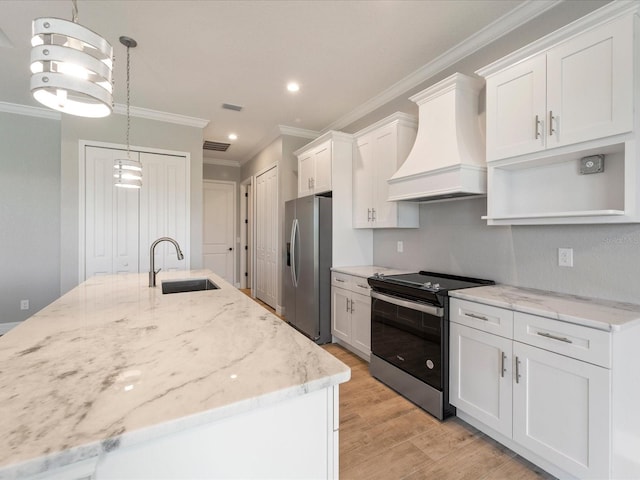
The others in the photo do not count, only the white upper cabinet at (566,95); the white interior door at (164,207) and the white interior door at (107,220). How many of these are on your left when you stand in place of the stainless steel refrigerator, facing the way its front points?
1

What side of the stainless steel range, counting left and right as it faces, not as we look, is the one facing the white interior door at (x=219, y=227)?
right

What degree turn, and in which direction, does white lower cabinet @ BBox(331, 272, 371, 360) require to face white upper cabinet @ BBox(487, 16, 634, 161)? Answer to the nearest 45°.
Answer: approximately 90° to its left

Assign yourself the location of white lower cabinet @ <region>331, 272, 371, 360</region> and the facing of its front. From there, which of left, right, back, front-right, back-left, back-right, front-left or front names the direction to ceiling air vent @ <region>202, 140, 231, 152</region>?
right

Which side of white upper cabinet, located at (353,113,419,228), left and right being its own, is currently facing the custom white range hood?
left

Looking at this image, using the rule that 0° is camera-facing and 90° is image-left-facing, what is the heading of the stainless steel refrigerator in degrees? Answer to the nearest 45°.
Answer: approximately 45°

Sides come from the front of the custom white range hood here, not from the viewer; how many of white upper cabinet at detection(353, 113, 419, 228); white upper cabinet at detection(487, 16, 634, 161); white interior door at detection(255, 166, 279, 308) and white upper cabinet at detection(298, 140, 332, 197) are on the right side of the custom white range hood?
3

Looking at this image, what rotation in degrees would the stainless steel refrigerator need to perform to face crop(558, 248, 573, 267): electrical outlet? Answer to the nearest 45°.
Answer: approximately 90° to its left
